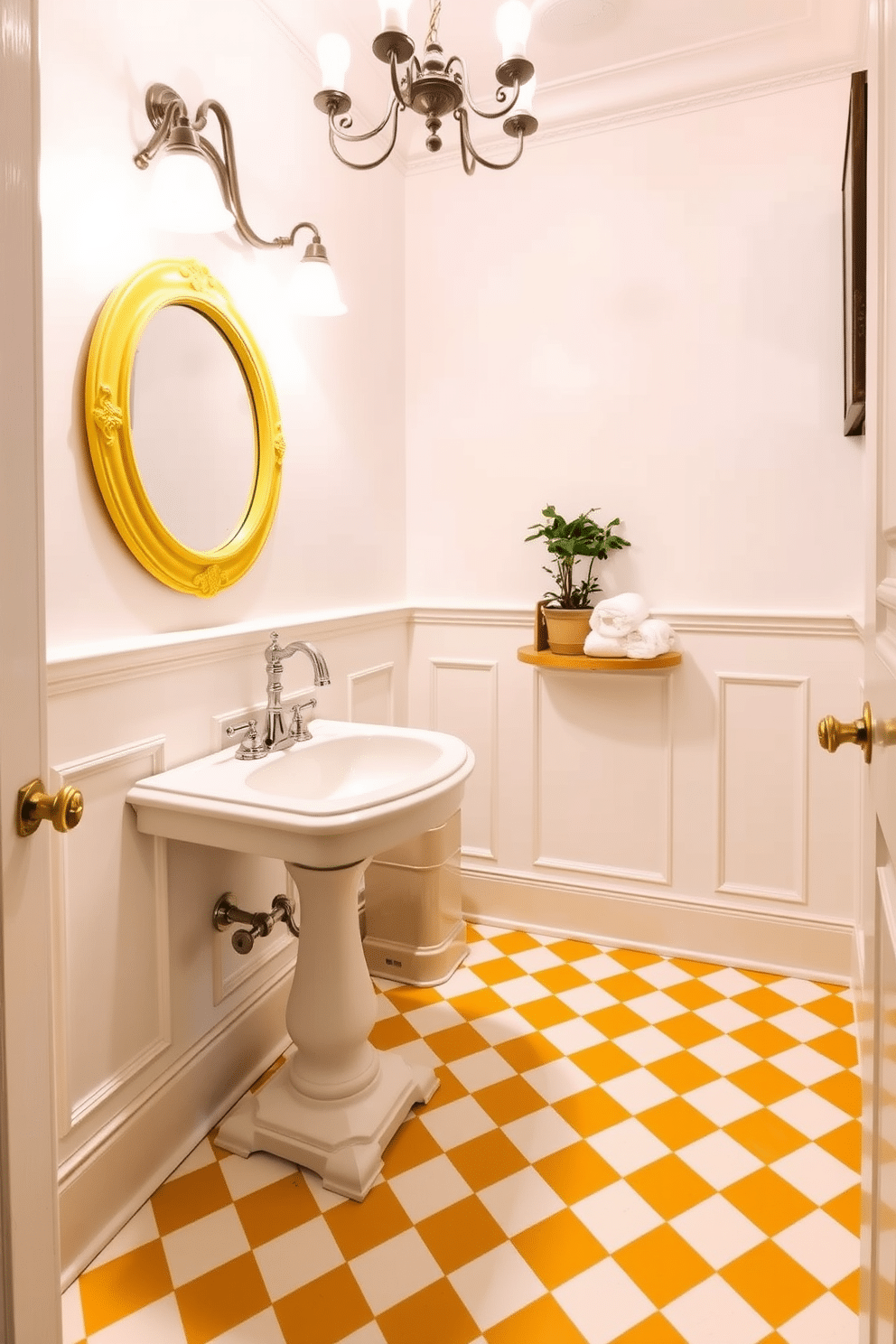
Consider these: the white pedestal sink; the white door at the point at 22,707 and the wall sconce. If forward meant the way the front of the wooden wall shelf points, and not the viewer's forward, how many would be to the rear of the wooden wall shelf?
0

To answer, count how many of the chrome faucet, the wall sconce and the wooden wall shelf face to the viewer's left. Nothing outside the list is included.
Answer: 0

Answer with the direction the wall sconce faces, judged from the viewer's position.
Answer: facing the viewer and to the right of the viewer

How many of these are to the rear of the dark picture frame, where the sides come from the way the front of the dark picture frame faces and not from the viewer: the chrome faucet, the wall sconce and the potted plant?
0

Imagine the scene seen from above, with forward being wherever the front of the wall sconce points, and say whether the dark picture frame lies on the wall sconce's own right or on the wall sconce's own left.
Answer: on the wall sconce's own left

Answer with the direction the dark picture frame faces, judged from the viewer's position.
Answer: facing to the left of the viewer

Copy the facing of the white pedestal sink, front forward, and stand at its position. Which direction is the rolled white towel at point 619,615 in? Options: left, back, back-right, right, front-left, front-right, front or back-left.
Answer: left

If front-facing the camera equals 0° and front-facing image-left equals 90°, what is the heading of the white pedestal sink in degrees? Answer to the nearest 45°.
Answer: approximately 315°

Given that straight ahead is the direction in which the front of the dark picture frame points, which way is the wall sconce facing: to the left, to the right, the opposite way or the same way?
the opposite way

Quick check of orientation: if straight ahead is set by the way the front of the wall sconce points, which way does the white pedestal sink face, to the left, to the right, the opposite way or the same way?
the same way

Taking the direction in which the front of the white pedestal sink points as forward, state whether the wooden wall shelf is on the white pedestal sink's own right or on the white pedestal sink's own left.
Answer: on the white pedestal sink's own left

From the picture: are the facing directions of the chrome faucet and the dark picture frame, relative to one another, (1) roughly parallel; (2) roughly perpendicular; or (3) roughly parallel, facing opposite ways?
roughly parallel, facing opposite ways

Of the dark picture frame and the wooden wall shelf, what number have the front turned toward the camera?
1

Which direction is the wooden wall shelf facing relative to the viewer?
toward the camera
